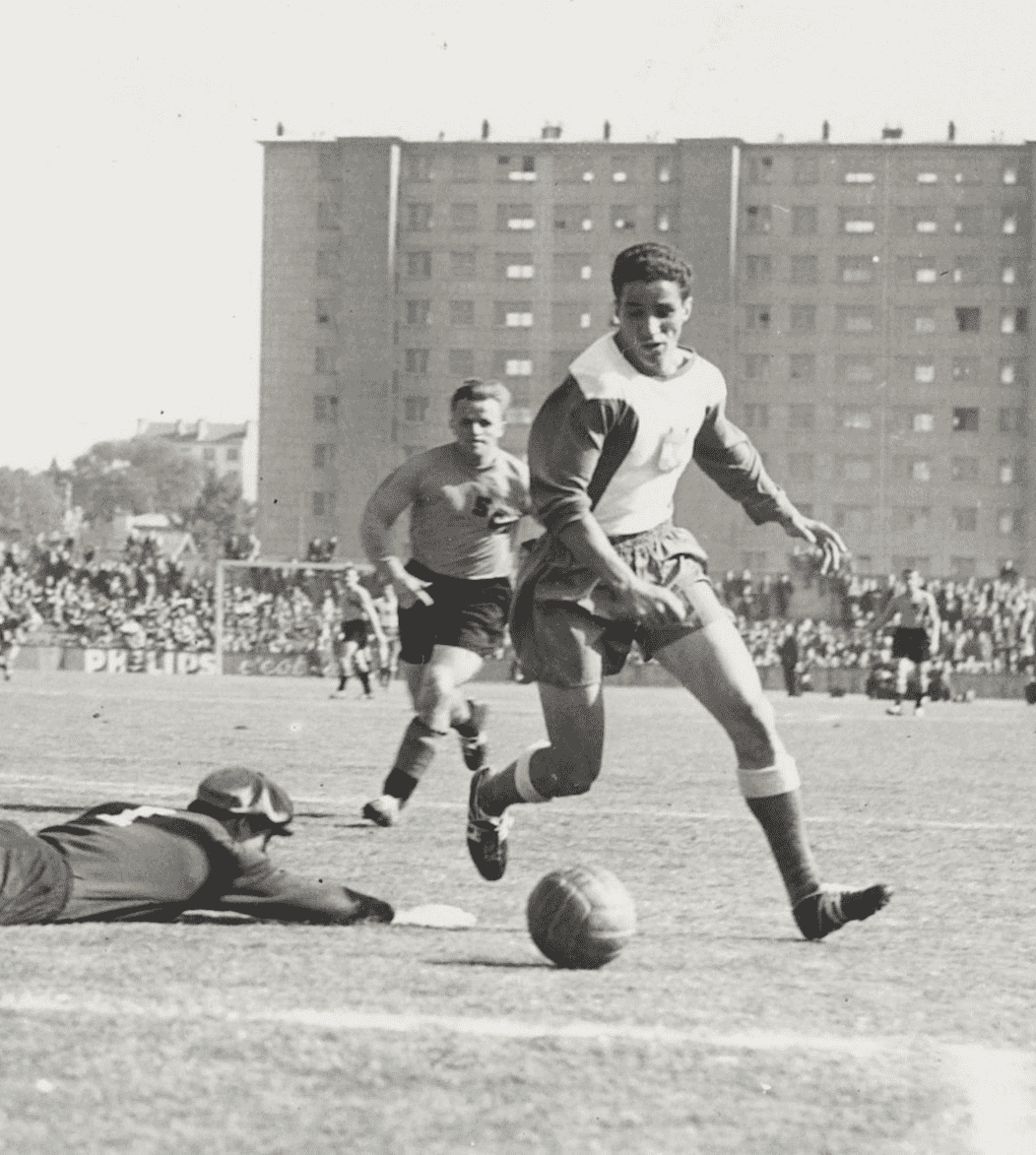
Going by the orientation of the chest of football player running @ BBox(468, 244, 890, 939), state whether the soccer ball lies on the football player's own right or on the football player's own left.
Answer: on the football player's own right

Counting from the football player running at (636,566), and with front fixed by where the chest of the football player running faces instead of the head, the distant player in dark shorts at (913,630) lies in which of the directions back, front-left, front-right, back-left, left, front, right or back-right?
back-left

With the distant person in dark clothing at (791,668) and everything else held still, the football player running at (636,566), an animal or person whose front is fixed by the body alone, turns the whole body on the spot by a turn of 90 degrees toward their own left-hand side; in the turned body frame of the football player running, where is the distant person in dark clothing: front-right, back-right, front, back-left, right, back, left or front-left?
front-left

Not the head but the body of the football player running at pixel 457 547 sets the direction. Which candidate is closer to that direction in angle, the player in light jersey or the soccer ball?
the soccer ball

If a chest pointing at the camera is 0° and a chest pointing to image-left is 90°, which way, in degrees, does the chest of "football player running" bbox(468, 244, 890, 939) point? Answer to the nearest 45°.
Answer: approximately 315°

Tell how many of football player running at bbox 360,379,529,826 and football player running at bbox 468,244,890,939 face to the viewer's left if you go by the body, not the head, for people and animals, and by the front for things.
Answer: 0

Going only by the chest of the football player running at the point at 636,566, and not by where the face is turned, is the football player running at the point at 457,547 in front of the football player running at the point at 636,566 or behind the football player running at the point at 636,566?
behind

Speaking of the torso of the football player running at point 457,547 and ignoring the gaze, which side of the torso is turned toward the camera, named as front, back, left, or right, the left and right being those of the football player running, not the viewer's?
front

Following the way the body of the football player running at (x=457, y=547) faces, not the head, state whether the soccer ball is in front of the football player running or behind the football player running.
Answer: in front

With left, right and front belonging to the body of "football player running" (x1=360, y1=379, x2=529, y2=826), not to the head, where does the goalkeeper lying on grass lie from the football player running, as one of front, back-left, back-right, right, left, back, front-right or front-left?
front

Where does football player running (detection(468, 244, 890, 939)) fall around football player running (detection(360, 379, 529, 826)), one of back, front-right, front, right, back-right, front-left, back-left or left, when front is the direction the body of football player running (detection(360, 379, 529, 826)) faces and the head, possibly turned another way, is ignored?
front

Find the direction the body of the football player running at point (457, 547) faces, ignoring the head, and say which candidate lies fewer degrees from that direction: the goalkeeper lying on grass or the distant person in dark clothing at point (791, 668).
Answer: the goalkeeper lying on grass
